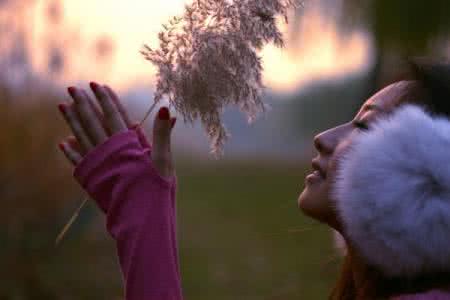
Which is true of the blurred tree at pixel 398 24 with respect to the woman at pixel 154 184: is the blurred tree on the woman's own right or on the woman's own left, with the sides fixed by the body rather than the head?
on the woman's own right

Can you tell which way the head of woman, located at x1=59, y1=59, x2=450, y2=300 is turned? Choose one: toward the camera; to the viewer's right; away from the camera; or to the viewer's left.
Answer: to the viewer's left

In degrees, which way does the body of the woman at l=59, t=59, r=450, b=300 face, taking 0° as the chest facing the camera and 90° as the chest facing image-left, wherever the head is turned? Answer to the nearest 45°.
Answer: approximately 90°
